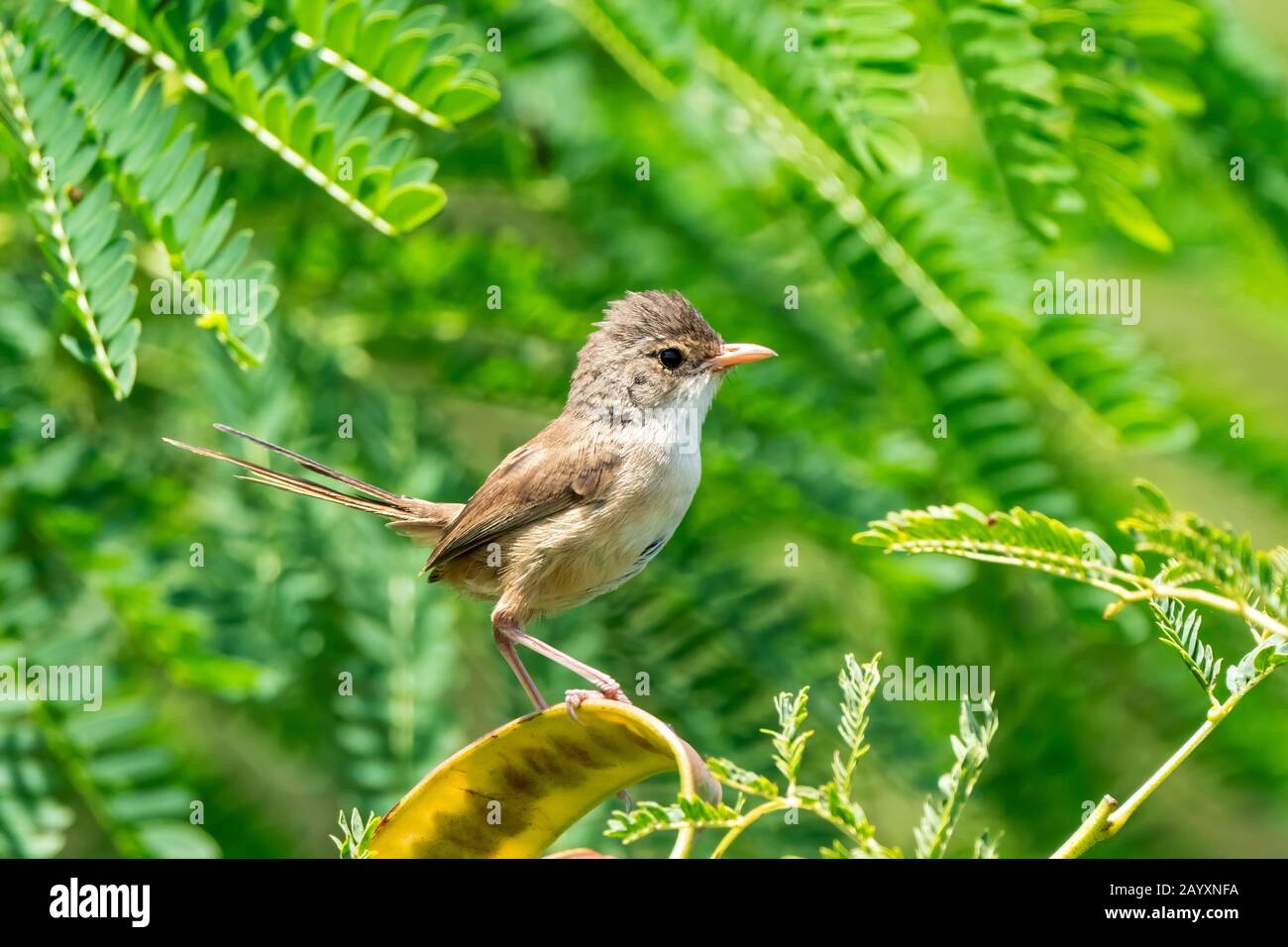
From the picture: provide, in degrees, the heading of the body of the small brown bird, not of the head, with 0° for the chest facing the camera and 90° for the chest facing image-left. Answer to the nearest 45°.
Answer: approximately 270°

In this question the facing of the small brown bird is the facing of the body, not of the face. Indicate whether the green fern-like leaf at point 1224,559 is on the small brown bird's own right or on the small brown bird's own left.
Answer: on the small brown bird's own left

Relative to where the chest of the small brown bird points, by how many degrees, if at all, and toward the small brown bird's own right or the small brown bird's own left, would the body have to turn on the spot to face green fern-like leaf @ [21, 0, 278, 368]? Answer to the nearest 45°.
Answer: approximately 135° to the small brown bird's own right
